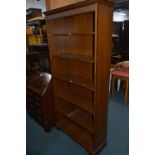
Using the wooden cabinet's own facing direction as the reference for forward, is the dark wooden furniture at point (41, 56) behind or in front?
behind

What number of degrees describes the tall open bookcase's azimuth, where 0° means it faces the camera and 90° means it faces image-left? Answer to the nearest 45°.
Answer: approximately 45°

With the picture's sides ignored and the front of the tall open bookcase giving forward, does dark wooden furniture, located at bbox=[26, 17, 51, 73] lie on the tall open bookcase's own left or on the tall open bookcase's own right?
on the tall open bookcase's own right
